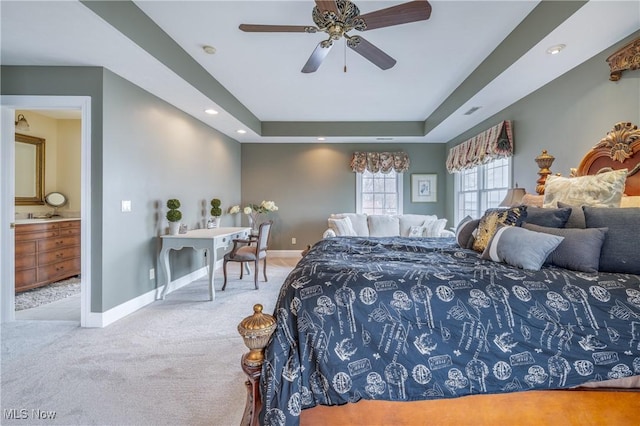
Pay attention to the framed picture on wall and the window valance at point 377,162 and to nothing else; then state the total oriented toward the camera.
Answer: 2

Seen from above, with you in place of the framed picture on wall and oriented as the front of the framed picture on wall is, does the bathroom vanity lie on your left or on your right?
on your right

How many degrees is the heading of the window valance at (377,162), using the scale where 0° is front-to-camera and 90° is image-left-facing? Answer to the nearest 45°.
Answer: approximately 0°

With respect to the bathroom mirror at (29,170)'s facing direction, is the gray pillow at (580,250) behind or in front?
in front

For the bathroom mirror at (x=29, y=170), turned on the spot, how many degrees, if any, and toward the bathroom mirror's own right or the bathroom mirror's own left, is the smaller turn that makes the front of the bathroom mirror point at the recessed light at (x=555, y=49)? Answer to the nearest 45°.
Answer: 0° — it already faces it

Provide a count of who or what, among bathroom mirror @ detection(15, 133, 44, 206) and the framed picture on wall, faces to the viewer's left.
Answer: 0

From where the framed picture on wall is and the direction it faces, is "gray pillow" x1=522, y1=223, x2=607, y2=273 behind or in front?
in front

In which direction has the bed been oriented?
to the viewer's left

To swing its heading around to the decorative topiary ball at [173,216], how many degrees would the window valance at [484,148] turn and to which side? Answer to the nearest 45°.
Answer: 0° — it already faces it

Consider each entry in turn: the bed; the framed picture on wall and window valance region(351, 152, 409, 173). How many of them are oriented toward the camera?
2
